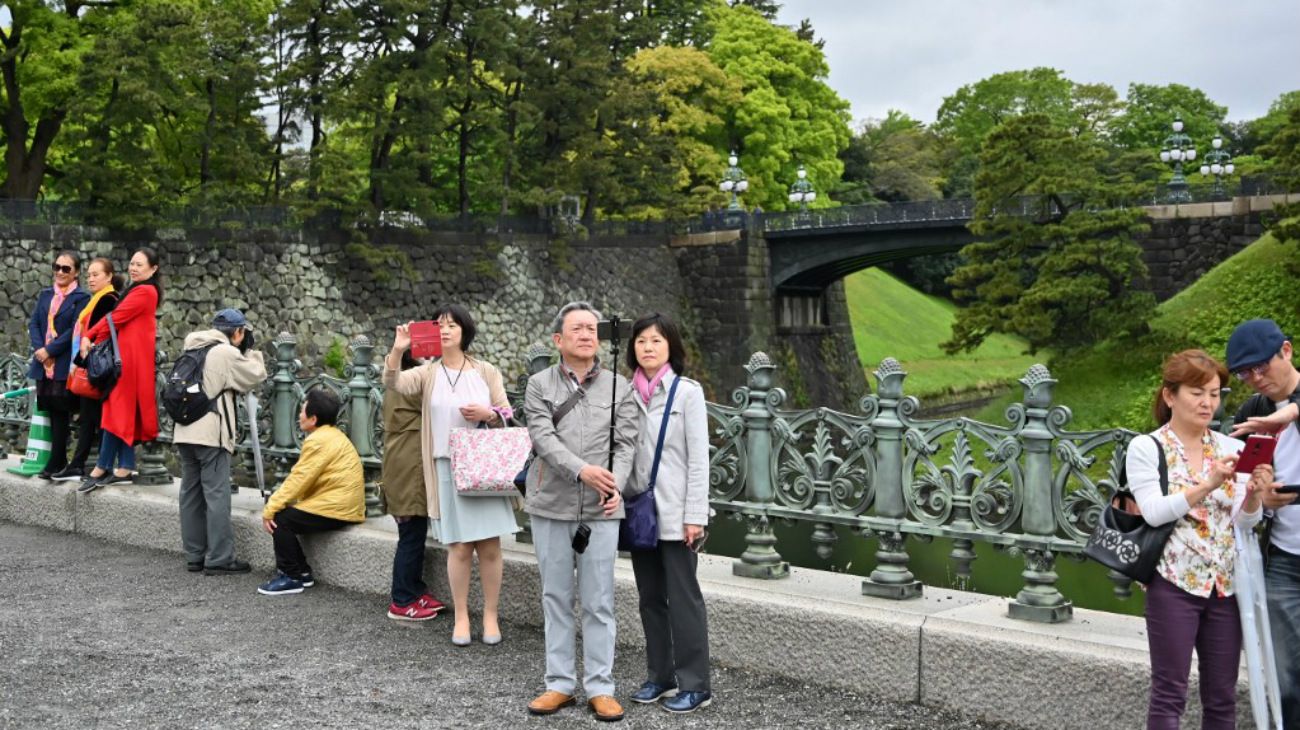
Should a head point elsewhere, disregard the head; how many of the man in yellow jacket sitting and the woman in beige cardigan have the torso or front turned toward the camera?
1

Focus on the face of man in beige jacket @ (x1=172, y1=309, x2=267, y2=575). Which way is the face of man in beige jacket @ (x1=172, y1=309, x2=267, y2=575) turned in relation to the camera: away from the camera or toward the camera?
away from the camera

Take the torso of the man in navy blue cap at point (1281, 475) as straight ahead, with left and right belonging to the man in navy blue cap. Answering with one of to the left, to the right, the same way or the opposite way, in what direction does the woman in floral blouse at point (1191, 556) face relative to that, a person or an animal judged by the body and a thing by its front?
to the left

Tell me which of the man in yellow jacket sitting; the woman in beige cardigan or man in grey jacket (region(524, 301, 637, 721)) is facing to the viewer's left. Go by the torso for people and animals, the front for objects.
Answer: the man in yellow jacket sitting

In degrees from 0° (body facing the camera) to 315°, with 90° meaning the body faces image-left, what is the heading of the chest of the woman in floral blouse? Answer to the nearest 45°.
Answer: approximately 315°

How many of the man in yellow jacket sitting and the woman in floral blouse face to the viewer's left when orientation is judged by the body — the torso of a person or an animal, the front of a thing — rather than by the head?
1

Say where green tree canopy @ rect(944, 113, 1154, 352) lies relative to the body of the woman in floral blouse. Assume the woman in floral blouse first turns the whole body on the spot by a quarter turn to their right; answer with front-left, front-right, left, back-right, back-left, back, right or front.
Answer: back-right

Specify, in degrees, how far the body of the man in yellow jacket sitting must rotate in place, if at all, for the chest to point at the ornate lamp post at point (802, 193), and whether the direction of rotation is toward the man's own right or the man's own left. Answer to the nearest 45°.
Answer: approximately 135° to the man's own right

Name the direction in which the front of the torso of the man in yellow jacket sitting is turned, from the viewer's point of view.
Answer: to the viewer's left
